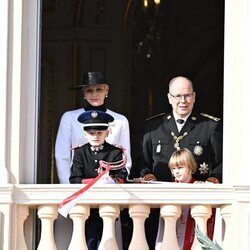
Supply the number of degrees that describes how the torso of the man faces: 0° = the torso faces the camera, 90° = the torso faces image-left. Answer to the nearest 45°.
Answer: approximately 0°

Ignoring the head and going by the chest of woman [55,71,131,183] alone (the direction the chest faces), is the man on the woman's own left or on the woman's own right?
on the woman's own left

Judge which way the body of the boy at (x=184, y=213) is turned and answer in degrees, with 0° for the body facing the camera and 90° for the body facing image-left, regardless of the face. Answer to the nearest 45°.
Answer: approximately 45°

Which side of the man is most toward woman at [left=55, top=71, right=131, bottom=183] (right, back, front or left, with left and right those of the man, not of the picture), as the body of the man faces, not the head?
right

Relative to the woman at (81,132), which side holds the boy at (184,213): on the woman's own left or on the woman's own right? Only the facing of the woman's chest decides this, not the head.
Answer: on the woman's own left

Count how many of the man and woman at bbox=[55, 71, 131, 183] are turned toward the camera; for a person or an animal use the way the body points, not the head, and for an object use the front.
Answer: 2
